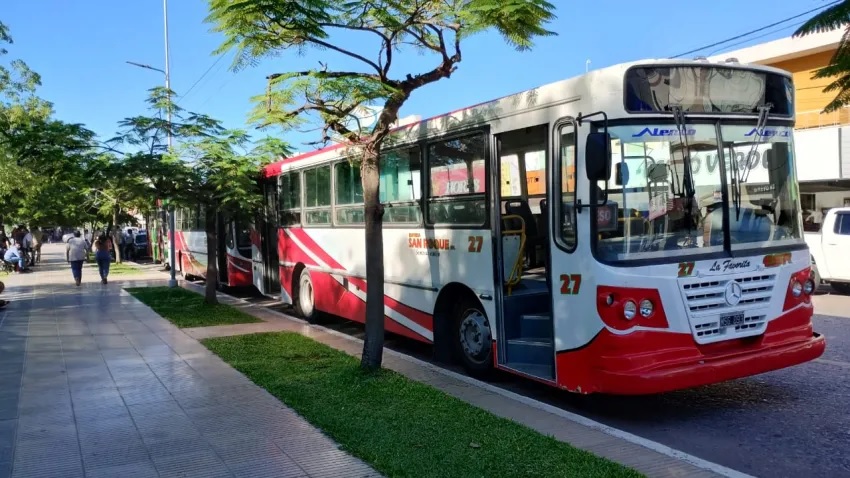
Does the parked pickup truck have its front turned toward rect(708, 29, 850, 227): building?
no

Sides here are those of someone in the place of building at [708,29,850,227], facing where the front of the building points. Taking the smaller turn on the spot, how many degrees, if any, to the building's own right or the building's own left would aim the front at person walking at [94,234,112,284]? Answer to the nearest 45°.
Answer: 0° — it already faces them

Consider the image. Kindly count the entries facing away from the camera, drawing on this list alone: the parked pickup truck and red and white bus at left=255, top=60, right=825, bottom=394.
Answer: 0

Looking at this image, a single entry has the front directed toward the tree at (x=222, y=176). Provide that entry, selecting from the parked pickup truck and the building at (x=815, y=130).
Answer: the building

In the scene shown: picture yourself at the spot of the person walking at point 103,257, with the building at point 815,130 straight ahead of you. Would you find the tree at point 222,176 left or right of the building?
right

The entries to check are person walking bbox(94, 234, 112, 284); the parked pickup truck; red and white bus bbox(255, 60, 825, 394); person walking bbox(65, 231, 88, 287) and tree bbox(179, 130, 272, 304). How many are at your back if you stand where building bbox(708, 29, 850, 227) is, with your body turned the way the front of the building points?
0

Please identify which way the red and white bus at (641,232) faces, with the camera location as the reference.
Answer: facing the viewer and to the right of the viewer

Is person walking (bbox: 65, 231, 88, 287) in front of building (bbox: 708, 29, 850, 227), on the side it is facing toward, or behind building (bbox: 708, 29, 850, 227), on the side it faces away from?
in front

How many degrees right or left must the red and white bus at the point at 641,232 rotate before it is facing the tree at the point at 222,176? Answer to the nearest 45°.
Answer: approximately 180°

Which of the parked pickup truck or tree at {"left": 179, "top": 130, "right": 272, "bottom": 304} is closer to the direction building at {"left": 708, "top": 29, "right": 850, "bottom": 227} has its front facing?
the tree

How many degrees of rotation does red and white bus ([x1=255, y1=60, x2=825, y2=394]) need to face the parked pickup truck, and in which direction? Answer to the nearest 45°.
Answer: approximately 90° to its left

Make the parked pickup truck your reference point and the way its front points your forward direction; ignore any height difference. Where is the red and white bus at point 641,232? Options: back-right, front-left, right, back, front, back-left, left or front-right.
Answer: front-right

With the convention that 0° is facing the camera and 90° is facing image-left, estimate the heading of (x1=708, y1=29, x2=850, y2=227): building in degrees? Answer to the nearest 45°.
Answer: approximately 45°

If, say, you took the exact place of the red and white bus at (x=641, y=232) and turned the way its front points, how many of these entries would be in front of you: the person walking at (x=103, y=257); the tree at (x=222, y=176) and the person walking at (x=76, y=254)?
0

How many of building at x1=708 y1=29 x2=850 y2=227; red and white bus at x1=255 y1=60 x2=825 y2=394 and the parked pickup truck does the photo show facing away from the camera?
0

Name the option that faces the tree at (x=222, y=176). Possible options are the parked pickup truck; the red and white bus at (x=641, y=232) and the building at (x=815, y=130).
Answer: the building

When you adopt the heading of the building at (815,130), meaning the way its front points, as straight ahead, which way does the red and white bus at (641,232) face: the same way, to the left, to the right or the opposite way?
to the left
